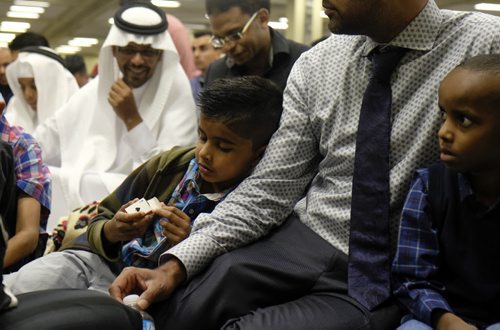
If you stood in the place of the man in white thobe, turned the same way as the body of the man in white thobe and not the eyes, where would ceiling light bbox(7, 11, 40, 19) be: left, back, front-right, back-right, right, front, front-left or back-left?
back

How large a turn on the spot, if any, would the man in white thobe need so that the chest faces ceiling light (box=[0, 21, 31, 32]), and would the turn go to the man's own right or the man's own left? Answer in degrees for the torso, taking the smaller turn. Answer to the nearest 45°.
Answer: approximately 180°

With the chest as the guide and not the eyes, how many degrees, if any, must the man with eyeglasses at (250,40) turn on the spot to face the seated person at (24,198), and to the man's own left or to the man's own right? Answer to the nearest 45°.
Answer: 0° — they already face them

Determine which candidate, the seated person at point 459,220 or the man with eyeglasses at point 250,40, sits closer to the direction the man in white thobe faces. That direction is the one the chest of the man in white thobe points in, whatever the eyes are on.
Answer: the seated person

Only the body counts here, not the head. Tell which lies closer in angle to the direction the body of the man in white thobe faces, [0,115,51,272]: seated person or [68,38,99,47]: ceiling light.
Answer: the seated person

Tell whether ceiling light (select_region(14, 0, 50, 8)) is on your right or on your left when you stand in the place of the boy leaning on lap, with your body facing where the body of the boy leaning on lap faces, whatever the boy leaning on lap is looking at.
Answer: on your right

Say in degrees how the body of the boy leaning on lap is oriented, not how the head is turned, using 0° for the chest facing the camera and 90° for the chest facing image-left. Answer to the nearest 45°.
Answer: approximately 45°

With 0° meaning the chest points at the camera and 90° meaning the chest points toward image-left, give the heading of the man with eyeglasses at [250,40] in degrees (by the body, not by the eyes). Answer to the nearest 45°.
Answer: approximately 45°
